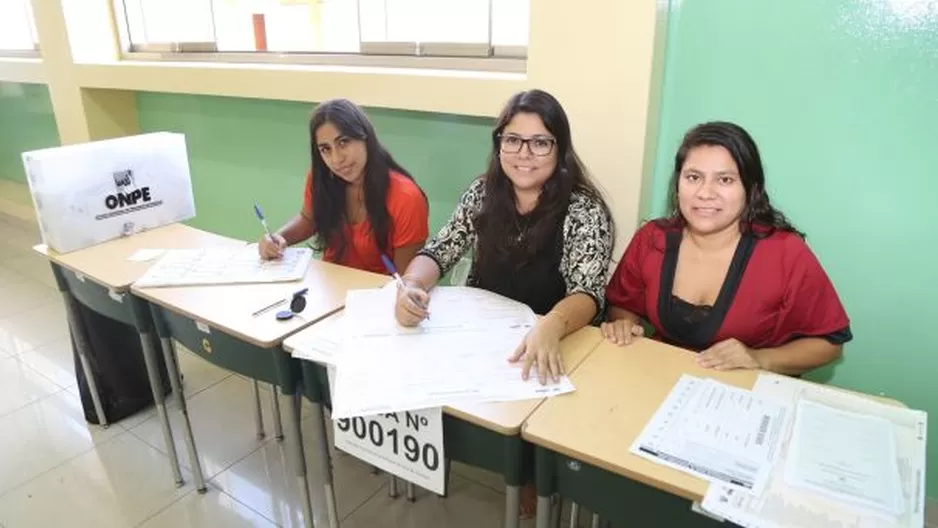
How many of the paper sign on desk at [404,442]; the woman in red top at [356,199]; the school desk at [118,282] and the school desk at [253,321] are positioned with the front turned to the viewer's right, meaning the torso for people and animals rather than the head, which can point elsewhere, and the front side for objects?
0

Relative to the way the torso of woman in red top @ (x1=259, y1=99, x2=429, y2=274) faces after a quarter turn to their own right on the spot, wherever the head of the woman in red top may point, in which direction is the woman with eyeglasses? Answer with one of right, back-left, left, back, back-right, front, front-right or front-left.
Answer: back

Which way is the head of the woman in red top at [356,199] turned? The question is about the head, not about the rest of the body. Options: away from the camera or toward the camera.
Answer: toward the camera

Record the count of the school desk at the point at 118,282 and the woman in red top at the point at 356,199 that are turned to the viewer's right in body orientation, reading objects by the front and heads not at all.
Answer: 0

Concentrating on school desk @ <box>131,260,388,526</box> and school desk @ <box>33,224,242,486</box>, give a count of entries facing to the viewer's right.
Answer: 0

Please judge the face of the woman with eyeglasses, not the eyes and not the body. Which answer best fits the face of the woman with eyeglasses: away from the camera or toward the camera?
toward the camera

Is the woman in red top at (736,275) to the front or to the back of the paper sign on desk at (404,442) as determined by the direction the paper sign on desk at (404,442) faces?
to the back

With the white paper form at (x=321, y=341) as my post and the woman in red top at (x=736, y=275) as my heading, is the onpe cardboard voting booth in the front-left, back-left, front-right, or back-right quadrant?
back-left

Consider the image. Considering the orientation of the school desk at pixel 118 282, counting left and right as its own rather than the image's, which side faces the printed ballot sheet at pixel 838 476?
left

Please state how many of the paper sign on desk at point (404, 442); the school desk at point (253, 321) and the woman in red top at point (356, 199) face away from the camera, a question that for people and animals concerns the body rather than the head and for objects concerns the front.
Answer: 1

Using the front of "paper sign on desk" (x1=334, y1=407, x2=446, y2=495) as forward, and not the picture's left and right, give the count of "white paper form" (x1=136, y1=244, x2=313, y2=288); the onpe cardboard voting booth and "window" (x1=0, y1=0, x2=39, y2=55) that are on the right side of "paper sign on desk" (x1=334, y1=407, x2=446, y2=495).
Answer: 3
